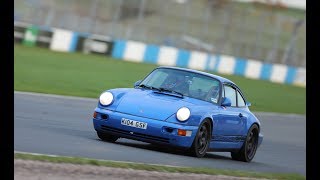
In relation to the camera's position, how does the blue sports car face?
facing the viewer and to the left of the viewer

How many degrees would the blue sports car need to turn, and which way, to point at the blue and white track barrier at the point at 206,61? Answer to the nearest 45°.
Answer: approximately 135° to its right
